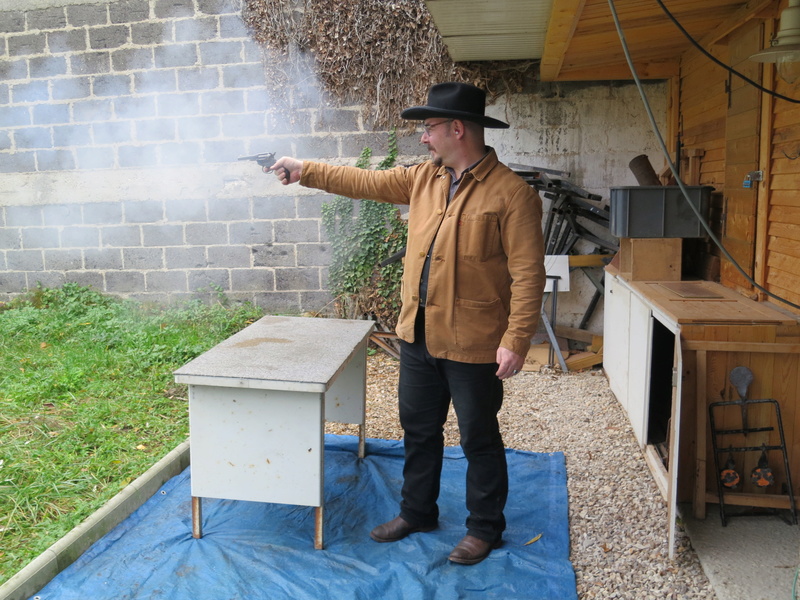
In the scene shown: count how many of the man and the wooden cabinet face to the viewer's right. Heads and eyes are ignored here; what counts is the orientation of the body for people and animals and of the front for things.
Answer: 0

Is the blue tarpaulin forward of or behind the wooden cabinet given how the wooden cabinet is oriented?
forward

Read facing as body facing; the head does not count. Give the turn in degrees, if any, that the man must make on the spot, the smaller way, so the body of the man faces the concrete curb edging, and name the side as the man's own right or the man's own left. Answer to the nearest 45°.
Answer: approximately 45° to the man's own right

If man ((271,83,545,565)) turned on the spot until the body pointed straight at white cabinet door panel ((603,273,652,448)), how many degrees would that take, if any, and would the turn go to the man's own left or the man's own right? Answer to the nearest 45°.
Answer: approximately 180°

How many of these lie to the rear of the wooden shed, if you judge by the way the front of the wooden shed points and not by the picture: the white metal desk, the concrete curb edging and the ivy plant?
0

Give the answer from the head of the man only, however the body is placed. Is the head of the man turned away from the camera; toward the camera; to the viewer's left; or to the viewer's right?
to the viewer's left

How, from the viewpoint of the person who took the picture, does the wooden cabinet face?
facing to the left of the viewer

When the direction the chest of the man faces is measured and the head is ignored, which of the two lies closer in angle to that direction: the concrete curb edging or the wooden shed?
the concrete curb edging

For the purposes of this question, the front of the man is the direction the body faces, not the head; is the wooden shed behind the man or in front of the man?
behind

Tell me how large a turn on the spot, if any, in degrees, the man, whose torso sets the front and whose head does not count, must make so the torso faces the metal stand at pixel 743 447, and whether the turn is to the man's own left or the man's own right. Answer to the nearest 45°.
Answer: approximately 135° to the man's own left

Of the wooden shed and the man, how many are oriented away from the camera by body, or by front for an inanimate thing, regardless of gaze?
0

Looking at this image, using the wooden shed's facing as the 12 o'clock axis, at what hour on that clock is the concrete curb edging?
The concrete curb edging is roughly at 11 o'clock from the wooden shed.

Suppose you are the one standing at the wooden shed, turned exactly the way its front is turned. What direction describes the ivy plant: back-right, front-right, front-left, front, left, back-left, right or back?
front-right

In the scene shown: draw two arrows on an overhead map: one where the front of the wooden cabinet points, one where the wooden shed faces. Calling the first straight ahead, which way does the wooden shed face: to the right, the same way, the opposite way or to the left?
the same way

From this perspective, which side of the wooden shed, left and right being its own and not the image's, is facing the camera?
left
